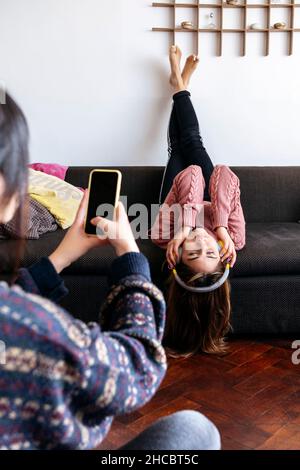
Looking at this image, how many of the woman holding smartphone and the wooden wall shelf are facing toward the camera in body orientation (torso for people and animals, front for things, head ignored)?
1

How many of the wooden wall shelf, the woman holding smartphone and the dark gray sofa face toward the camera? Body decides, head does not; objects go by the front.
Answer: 2

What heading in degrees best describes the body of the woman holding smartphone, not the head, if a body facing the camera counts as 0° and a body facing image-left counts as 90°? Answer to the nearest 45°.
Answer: approximately 225°

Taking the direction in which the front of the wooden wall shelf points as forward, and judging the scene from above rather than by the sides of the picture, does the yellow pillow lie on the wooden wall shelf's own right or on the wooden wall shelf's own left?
on the wooden wall shelf's own right

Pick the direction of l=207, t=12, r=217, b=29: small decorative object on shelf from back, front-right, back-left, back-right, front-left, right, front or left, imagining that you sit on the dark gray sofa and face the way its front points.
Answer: back

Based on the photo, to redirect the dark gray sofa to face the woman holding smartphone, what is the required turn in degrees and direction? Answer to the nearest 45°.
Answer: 0° — it already faces them

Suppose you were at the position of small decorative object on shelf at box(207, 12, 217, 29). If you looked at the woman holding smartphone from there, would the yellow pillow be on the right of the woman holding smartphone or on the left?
right

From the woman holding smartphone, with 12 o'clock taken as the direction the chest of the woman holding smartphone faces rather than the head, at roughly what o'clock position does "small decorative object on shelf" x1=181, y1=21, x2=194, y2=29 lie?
The small decorative object on shelf is roughly at 11 o'clock from the woman holding smartphone.

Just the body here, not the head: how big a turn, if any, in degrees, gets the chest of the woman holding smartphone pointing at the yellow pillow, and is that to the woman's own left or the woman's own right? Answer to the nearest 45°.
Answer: approximately 45° to the woman's own left

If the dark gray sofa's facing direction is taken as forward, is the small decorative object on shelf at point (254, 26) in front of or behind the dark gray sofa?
behind

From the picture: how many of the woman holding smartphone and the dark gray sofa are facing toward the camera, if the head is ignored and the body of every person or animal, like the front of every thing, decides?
1

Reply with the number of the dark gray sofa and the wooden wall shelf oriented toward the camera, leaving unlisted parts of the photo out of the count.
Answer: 2
